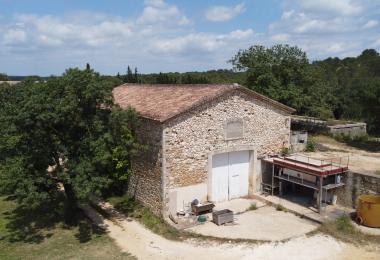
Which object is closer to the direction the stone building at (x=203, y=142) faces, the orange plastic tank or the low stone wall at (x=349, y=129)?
the orange plastic tank

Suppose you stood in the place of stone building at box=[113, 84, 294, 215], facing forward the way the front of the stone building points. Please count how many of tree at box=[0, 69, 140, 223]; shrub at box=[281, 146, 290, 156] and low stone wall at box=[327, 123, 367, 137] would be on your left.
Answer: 2

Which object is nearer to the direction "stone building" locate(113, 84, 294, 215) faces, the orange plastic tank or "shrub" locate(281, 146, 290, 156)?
the orange plastic tank

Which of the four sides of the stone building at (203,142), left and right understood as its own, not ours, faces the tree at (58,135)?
right

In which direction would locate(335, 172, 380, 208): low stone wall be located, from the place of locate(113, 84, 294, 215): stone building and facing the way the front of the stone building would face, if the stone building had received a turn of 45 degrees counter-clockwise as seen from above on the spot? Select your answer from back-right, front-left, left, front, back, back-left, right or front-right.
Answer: front

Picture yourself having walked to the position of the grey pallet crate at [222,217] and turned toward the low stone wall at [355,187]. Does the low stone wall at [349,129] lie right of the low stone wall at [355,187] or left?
left

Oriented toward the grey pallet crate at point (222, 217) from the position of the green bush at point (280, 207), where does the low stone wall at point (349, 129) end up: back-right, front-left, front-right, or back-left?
back-right

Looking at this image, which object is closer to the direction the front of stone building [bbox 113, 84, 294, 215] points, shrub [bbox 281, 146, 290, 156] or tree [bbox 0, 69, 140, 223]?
the shrub

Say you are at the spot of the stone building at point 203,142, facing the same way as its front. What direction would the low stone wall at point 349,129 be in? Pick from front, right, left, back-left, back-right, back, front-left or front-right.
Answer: left
